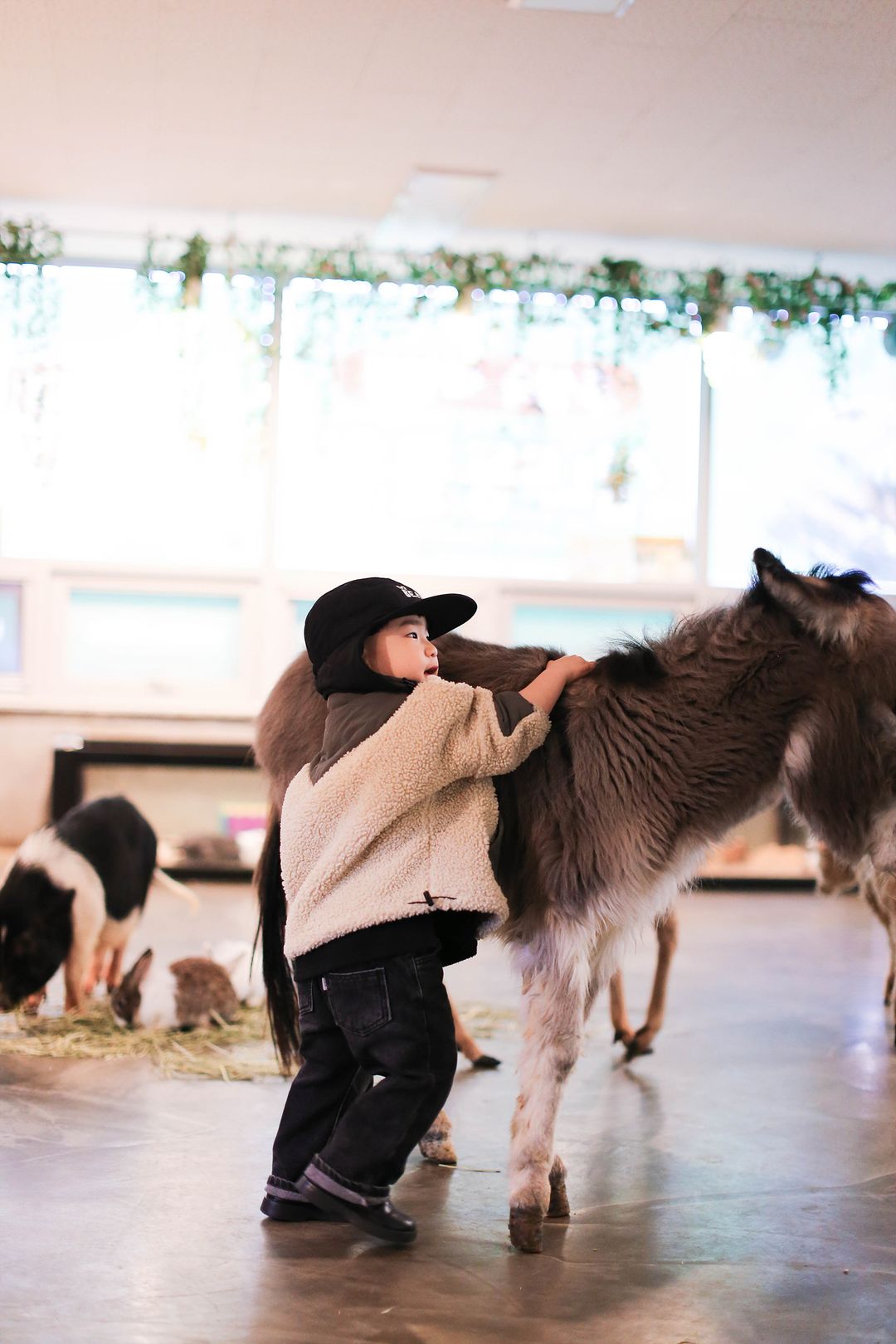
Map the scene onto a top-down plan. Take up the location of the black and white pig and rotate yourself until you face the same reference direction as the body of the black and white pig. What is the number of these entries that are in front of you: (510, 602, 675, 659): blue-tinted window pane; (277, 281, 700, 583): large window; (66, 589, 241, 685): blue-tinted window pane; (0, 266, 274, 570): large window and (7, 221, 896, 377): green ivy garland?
0

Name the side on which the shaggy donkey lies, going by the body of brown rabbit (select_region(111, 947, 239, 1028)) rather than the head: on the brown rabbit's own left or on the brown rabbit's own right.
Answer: on the brown rabbit's own left

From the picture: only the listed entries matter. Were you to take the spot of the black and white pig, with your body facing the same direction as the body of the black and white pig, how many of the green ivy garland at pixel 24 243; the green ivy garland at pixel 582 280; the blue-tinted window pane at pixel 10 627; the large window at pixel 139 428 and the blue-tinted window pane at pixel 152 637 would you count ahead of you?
0

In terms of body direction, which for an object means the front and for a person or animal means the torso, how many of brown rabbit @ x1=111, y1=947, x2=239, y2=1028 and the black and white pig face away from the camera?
0

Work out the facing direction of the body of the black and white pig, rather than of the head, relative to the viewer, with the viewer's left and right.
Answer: facing the viewer and to the left of the viewer

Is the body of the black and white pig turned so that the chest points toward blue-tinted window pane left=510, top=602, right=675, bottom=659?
no

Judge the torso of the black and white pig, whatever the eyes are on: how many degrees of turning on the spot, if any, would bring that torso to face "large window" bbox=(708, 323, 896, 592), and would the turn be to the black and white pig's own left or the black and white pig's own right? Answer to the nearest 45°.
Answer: approximately 180°

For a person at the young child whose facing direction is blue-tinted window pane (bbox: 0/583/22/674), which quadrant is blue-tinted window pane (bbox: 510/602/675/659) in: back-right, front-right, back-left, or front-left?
front-right

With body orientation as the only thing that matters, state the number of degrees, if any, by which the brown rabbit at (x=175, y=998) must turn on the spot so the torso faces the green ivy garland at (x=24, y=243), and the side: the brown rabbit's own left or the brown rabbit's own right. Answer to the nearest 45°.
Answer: approximately 90° to the brown rabbit's own right

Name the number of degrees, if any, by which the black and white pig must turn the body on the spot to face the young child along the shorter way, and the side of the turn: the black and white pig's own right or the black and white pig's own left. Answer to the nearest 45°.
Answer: approximately 45° to the black and white pig's own left

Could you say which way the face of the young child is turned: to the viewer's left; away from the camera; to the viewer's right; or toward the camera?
to the viewer's right

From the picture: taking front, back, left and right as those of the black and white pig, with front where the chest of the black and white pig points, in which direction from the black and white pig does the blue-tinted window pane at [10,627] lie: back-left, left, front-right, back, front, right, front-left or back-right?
back-right

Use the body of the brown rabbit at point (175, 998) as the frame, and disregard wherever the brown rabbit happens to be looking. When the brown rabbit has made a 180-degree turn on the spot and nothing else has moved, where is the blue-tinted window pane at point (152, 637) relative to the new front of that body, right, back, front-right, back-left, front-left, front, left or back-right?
left

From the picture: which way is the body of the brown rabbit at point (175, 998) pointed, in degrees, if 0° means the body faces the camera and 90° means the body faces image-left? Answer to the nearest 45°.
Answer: approximately 90°

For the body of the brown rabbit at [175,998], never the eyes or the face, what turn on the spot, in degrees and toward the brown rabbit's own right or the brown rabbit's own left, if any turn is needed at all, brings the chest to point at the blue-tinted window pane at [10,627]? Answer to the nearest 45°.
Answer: approximately 90° to the brown rabbit's own right

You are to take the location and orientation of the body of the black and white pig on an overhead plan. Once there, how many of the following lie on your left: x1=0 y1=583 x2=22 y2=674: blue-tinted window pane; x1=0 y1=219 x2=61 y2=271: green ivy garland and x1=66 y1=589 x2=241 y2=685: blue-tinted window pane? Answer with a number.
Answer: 0

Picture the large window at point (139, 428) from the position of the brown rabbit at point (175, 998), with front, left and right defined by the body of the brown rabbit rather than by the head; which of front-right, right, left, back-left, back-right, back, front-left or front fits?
right

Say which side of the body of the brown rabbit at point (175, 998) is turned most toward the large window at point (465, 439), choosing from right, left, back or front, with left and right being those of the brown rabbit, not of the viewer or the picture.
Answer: right
